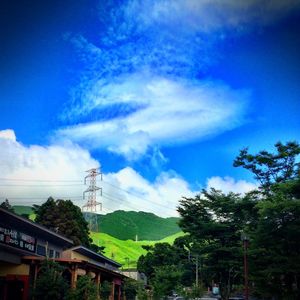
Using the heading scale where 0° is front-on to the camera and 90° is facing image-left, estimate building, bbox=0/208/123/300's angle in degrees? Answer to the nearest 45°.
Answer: approximately 315°

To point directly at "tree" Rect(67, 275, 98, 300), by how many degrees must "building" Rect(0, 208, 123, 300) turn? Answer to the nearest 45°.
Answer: approximately 45° to its left
